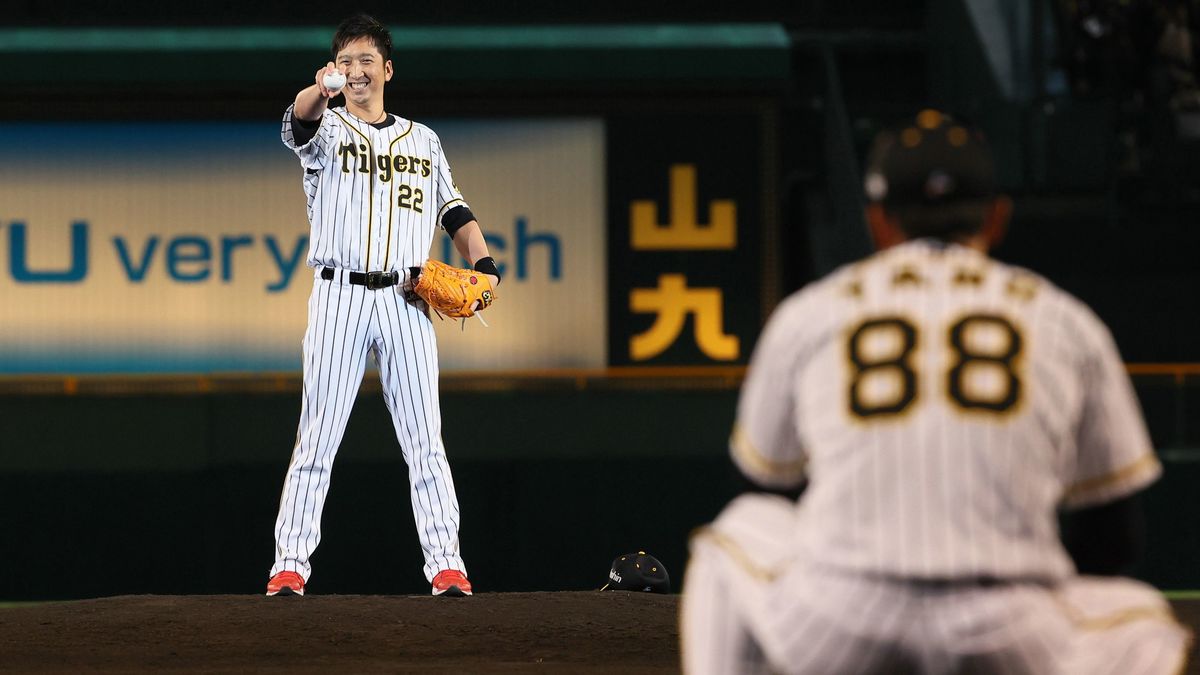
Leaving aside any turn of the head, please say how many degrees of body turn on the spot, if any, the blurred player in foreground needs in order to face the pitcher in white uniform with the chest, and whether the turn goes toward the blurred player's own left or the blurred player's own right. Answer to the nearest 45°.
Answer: approximately 45° to the blurred player's own left

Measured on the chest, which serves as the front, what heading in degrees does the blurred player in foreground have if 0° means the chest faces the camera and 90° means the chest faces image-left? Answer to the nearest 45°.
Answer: approximately 180°

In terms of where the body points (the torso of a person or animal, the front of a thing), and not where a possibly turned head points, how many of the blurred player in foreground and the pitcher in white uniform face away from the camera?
1

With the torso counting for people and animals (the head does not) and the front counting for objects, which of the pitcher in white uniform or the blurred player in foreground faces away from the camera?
the blurred player in foreground

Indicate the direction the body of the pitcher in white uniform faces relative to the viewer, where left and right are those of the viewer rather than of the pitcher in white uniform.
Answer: facing the viewer

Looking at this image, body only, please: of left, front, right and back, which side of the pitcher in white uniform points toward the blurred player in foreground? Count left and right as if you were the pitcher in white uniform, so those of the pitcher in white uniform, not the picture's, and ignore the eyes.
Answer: front

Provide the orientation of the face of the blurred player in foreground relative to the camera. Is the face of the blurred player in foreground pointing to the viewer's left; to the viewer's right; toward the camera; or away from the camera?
away from the camera
